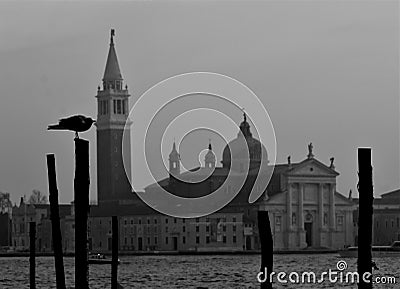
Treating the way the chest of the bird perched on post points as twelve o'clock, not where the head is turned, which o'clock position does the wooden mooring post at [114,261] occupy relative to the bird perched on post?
The wooden mooring post is roughly at 9 o'clock from the bird perched on post.

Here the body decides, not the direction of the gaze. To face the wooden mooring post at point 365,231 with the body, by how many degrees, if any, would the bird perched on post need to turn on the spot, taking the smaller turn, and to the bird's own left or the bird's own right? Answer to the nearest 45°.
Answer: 0° — it already faces it

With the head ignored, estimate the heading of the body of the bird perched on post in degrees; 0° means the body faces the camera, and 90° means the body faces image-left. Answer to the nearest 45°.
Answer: approximately 270°

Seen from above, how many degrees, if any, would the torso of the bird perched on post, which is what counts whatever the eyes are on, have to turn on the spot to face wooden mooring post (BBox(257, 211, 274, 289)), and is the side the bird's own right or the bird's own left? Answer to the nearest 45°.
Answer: approximately 45° to the bird's own left
